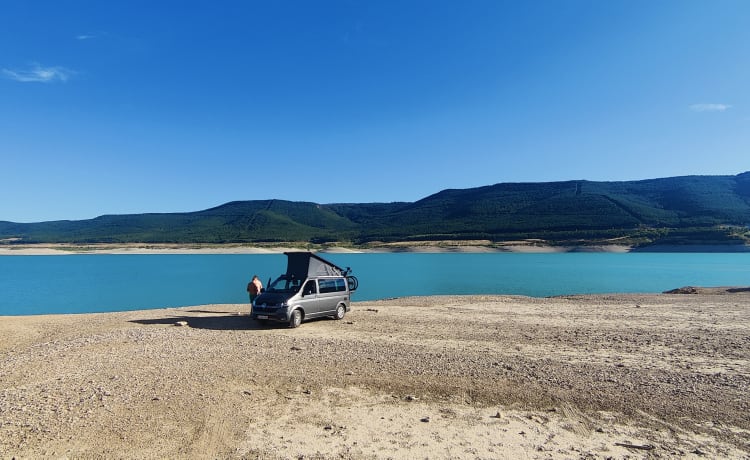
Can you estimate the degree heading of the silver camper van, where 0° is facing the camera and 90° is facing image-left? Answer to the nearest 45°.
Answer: approximately 45°
